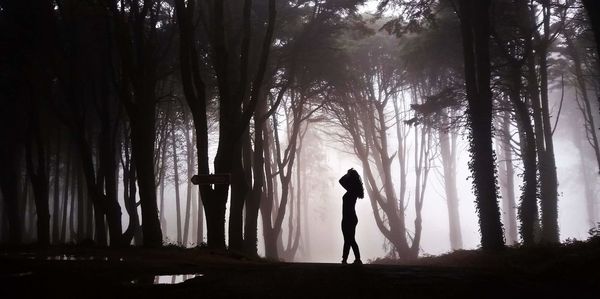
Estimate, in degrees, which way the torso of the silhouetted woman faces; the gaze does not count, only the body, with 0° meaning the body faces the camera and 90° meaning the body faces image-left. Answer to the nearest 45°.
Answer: approximately 90°
